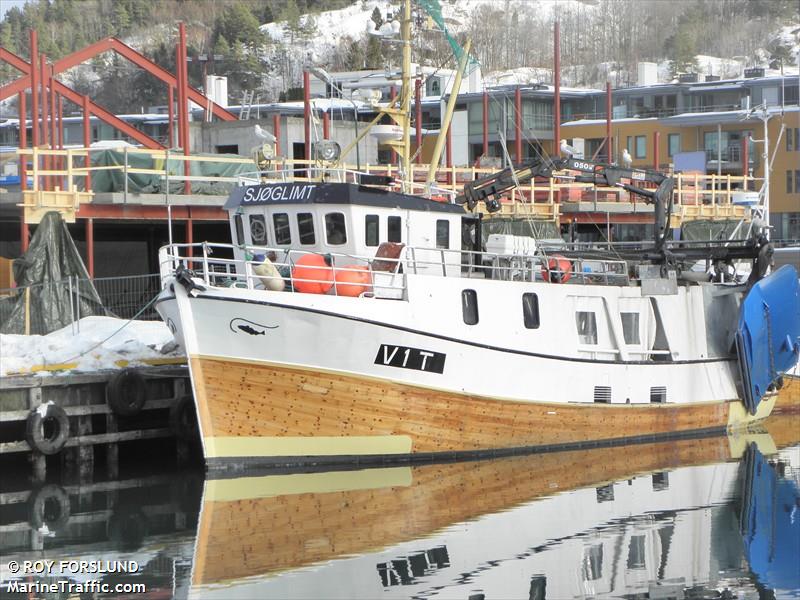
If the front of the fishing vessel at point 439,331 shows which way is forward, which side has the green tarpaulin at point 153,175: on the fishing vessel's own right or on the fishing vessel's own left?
on the fishing vessel's own right

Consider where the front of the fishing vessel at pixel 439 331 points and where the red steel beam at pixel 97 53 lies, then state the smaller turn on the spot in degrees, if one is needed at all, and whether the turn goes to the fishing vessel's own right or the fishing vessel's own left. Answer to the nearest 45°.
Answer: approximately 90° to the fishing vessel's own right

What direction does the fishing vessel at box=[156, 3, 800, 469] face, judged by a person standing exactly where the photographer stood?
facing the viewer and to the left of the viewer

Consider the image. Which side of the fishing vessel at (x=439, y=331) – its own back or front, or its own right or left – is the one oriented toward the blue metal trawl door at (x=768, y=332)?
back

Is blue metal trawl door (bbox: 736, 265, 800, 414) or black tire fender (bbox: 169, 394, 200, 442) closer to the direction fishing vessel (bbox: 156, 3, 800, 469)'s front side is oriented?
the black tire fender

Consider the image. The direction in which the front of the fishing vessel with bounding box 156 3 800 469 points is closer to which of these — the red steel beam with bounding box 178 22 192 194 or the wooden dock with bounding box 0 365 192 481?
the wooden dock

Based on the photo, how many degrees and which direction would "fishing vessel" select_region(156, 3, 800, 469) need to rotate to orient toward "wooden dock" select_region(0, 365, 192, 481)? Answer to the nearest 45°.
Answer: approximately 45° to its right

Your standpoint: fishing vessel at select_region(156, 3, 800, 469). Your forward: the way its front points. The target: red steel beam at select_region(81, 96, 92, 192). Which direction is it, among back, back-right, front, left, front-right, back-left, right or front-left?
right

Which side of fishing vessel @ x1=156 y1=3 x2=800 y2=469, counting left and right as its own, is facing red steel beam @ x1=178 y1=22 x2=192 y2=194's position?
right

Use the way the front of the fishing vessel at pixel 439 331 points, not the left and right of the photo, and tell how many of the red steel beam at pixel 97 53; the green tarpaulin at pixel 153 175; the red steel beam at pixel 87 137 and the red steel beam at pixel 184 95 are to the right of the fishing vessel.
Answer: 4

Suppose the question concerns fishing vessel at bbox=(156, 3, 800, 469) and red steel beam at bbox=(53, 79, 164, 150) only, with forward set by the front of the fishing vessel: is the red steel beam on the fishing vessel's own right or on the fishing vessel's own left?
on the fishing vessel's own right

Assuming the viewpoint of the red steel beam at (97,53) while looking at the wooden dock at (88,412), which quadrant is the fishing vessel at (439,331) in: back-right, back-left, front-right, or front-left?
front-left
